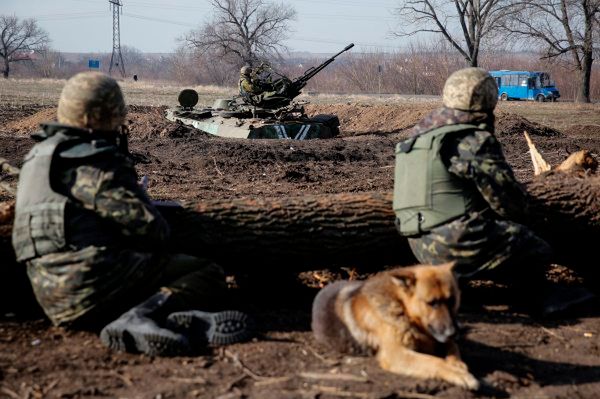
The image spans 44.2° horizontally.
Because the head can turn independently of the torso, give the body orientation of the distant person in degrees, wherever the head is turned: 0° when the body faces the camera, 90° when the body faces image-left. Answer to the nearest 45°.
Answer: approximately 270°

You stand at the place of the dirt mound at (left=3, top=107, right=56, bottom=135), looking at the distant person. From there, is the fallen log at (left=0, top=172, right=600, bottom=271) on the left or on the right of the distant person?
right

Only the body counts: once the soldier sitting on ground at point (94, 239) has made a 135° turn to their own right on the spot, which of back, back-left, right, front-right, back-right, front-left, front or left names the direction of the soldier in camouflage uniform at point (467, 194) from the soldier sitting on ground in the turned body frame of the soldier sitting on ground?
left

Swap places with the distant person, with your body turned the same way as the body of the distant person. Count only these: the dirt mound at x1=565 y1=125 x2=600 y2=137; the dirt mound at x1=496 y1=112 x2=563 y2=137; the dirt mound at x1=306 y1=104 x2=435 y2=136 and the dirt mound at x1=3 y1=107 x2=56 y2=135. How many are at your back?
1

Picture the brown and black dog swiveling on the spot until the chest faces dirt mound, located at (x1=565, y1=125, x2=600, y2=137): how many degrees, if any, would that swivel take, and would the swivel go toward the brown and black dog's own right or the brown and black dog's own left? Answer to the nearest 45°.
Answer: approximately 135° to the brown and black dog's own left

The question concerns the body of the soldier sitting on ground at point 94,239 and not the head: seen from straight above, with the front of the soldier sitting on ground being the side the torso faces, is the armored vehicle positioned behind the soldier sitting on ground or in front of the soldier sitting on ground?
in front

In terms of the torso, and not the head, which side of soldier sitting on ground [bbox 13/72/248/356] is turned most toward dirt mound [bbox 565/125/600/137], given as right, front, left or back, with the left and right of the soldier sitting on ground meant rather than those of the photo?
front

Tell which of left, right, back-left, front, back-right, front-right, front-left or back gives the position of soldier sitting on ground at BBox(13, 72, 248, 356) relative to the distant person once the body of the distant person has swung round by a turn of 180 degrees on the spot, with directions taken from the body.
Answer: left

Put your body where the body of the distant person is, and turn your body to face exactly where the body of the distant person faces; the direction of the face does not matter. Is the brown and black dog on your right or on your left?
on your right

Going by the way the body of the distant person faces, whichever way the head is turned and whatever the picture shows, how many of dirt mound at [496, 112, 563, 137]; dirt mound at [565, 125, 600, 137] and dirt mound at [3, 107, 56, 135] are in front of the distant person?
2

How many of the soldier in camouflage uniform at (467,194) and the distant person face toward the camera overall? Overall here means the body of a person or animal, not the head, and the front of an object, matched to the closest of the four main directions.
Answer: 0

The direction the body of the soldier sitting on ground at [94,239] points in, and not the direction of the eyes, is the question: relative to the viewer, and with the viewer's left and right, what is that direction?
facing away from the viewer and to the right of the viewer
